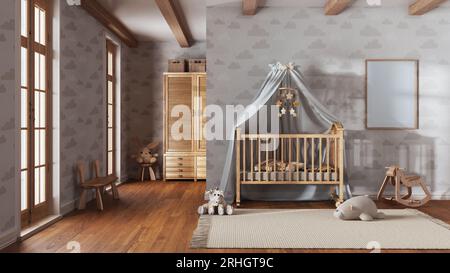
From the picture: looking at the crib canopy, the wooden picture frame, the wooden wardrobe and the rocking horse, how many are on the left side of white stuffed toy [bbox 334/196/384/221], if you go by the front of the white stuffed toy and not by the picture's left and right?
0

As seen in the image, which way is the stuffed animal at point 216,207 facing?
toward the camera

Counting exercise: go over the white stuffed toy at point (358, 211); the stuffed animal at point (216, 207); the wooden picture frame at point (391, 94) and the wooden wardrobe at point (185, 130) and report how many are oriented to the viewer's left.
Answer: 1

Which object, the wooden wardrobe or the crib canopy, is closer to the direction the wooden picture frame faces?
the crib canopy

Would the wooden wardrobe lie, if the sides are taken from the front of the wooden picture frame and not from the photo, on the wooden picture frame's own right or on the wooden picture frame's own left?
on the wooden picture frame's own right

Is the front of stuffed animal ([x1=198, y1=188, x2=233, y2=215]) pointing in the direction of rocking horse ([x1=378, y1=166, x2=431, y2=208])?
no

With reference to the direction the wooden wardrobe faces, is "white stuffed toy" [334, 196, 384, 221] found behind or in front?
in front

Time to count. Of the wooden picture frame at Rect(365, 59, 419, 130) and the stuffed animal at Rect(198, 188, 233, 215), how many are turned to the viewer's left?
0

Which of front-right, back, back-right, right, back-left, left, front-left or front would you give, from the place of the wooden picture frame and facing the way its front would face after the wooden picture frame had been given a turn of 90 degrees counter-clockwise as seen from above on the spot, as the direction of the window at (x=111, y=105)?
back

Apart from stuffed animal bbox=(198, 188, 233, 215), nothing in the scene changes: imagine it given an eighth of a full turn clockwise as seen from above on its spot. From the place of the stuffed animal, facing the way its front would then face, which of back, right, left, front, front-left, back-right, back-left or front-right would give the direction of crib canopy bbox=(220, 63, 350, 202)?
back

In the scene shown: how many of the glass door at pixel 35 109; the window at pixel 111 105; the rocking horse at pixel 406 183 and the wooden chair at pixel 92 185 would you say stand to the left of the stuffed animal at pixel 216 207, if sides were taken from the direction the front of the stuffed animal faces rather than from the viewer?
1

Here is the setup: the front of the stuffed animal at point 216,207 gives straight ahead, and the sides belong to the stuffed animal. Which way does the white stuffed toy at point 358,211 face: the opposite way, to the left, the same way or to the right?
to the right

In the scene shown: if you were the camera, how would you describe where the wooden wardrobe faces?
facing the viewer

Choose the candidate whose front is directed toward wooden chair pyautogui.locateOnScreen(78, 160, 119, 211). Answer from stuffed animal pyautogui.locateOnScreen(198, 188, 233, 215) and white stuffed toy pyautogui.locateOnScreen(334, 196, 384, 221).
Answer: the white stuffed toy

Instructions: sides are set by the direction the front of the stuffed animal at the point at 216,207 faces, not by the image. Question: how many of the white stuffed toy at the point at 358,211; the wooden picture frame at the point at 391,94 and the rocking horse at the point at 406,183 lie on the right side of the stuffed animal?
0

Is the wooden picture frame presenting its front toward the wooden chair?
no

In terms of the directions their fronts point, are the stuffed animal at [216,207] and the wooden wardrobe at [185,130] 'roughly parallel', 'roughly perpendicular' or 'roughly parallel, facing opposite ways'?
roughly parallel

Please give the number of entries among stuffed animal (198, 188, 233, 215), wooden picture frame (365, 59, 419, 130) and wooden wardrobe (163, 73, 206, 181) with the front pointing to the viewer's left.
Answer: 0

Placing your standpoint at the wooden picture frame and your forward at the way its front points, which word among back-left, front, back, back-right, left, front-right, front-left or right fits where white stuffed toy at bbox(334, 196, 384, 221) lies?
front

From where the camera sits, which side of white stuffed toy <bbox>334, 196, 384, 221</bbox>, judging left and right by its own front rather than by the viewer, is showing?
left

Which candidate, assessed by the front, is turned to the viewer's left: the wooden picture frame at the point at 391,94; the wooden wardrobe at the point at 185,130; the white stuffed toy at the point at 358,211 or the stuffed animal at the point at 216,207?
the white stuffed toy
